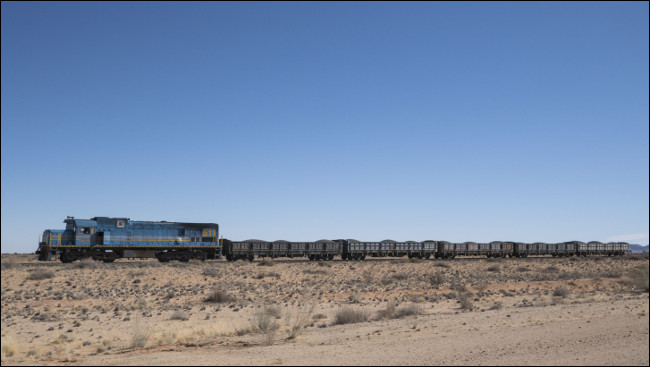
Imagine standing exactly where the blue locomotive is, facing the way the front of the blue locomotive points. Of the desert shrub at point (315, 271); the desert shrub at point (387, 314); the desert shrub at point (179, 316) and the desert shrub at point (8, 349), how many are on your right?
0

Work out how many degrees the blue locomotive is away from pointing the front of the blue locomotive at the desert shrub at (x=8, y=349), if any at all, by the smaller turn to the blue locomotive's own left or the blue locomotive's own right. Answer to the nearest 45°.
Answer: approximately 90° to the blue locomotive's own left

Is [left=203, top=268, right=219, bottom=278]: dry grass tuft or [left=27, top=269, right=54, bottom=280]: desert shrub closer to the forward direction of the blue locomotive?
the desert shrub

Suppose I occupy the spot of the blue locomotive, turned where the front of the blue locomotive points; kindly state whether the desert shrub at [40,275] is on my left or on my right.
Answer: on my left

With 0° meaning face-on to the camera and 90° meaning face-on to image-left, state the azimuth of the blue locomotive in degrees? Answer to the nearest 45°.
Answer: approximately 90°

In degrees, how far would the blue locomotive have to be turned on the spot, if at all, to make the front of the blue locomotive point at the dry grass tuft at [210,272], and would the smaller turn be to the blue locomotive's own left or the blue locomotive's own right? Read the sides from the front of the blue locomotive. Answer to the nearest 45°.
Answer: approximately 135° to the blue locomotive's own left

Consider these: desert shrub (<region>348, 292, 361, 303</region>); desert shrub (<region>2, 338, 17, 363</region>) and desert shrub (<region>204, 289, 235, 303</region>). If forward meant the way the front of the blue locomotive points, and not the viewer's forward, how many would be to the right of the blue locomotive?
0

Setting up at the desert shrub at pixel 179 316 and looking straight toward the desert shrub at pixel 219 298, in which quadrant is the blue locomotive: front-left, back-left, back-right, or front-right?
front-left

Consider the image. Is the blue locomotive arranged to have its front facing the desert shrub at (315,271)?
no

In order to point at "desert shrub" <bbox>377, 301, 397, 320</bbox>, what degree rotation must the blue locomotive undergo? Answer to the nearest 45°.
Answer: approximately 90° to its left

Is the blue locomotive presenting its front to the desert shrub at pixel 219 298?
no

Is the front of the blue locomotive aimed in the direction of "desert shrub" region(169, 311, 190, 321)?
no

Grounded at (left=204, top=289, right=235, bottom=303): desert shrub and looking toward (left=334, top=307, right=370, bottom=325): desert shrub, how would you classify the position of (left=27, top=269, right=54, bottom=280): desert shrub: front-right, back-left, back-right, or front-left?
back-right
